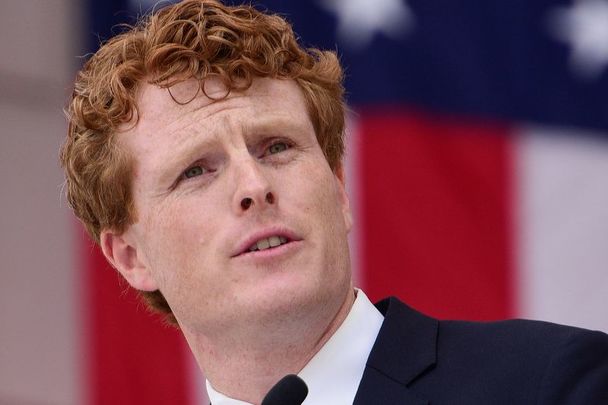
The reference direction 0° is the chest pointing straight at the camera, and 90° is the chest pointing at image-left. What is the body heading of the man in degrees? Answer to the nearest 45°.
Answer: approximately 0°

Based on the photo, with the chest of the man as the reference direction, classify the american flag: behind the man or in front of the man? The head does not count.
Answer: behind
